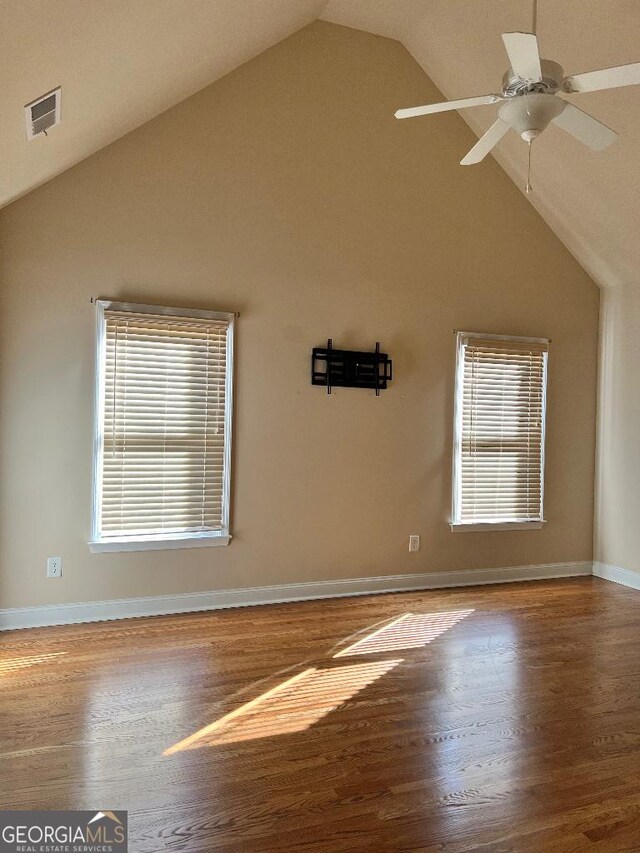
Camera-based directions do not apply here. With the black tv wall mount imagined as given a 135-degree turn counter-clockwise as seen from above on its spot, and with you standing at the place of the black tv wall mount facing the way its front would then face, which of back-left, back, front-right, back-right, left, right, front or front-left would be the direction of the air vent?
back

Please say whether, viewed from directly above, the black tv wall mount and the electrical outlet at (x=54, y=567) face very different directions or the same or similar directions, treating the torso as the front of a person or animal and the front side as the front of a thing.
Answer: same or similar directions

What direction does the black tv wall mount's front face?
toward the camera

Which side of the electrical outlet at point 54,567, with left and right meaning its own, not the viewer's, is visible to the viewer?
front

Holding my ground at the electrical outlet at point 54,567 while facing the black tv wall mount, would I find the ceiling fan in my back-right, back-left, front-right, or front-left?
front-right

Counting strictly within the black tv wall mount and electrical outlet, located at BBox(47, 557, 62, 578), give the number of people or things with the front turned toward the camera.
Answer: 2

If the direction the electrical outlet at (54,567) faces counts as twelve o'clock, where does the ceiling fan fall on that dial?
The ceiling fan is roughly at 11 o'clock from the electrical outlet.

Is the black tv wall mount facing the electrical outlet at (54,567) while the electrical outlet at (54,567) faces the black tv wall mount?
no

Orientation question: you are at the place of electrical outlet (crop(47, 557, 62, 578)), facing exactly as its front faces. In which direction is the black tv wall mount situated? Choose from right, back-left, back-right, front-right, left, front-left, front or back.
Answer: left

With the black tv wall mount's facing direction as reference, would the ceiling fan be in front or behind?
in front

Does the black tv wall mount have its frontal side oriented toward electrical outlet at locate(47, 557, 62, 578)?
no
